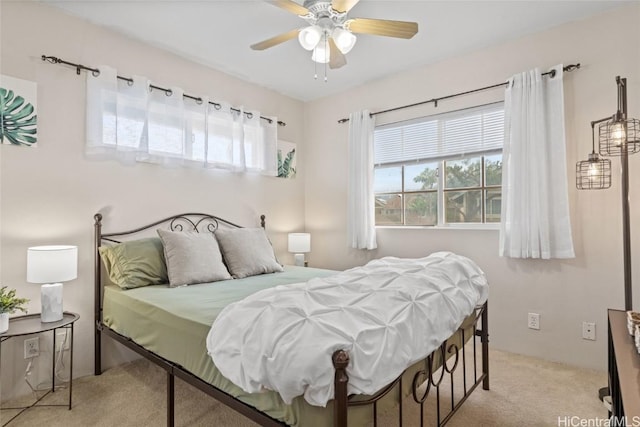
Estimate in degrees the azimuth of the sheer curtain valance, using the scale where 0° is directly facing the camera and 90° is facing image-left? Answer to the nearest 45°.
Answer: approximately 315°

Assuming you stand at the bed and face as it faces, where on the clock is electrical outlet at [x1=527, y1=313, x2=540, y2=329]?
The electrical outlet is roughly at 10 o'clock from the bed.

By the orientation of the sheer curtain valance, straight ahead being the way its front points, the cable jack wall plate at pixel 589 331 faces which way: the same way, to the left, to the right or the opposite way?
to the right

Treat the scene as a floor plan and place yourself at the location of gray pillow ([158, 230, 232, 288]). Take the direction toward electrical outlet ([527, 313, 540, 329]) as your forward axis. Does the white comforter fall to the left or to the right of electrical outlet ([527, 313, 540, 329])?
right

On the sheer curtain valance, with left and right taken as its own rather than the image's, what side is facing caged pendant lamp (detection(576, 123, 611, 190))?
front

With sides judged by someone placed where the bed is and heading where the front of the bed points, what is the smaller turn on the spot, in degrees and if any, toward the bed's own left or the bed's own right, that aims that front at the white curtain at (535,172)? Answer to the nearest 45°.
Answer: approximately 45° to the bed's own left

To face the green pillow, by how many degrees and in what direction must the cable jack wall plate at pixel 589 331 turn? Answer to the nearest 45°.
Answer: approximately 45° to its right

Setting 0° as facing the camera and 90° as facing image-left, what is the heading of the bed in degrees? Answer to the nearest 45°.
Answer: approximately 315°

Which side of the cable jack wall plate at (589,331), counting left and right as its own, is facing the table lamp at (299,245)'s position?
right

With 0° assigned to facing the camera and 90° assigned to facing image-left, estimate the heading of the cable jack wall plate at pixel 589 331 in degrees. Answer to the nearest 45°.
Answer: approximately 0°

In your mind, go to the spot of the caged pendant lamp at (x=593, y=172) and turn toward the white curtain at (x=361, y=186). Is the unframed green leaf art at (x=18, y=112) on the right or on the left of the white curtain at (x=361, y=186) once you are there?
left

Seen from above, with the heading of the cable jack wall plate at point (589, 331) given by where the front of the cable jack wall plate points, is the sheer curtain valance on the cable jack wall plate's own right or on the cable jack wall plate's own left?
on the cable jack wall plate's own right

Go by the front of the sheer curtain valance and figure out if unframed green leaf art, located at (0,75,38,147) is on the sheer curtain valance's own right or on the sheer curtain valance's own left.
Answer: on the sheer curtain valance's own right

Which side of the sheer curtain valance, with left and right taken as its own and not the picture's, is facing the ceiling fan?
front
